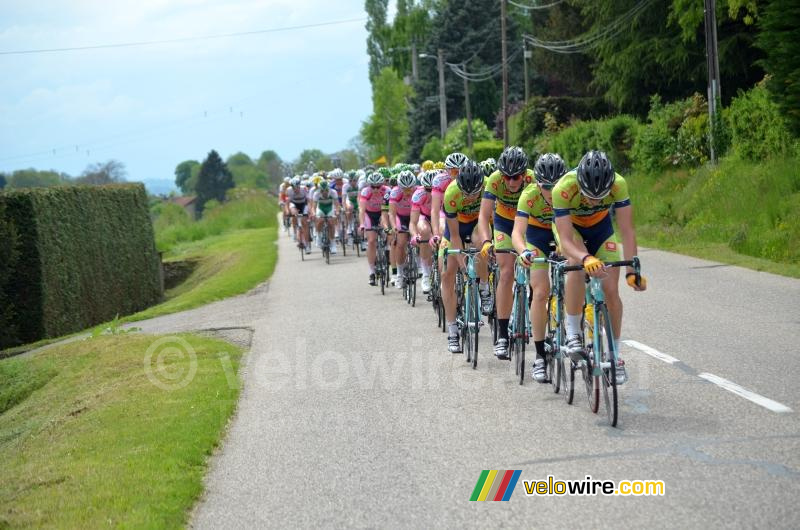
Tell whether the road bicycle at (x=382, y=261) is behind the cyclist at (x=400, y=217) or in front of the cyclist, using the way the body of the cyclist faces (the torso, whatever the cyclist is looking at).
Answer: behind

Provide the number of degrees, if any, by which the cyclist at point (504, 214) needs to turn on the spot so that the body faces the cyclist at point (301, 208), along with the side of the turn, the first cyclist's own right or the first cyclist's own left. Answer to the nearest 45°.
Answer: approximately 180°

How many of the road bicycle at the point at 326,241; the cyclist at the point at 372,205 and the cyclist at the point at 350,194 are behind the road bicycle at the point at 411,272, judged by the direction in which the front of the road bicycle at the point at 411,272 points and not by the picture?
3

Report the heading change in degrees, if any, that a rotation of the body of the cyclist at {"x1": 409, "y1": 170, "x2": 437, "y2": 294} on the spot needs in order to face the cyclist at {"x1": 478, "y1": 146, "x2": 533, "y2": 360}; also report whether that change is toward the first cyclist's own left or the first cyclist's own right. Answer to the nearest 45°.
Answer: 0° — they already face them

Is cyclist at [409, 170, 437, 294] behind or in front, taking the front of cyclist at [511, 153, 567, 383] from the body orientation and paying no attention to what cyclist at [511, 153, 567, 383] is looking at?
behind

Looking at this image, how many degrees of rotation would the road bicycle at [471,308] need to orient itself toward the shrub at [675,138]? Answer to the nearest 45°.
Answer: approximately 180°

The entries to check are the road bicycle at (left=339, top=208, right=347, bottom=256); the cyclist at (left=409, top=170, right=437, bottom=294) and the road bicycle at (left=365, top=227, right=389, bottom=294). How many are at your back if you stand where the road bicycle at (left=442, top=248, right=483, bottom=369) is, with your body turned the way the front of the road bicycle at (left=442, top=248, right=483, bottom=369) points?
3

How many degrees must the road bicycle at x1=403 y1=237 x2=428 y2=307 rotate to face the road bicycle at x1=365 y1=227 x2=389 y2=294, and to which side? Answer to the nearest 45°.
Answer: approximately 180°

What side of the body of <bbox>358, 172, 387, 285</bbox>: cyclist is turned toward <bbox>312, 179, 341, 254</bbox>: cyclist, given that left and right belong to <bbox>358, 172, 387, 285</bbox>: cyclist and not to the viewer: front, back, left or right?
back

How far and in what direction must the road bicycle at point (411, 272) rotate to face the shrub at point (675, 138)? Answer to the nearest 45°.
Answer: approximately 135° to its left

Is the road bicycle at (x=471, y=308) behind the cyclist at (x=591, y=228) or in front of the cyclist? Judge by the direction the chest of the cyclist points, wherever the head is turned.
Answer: behind
